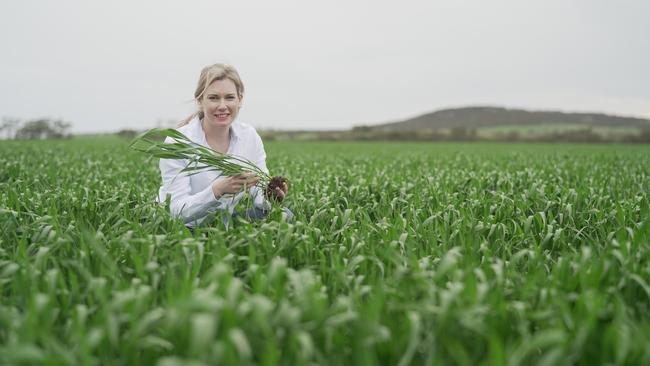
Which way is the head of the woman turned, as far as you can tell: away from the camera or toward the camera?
toward the camera
